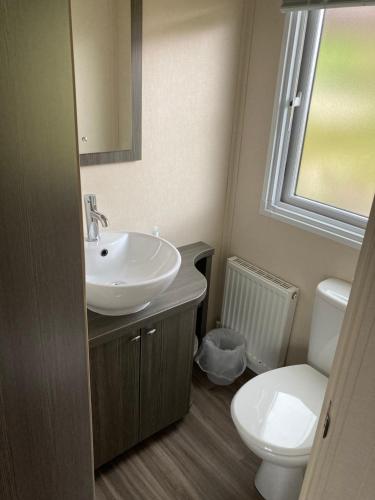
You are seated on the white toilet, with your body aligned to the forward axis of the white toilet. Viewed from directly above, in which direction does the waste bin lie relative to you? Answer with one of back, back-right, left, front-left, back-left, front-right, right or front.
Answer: right

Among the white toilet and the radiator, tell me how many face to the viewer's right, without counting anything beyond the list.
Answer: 0

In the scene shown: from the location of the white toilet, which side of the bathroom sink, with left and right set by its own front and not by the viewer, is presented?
front

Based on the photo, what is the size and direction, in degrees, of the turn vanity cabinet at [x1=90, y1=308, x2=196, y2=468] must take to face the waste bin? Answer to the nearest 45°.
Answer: approximately 90° to its left

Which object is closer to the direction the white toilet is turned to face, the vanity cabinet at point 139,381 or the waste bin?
the vanity cabinet

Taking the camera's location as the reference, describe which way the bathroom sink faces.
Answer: facing the viewer and to the right of the viewer

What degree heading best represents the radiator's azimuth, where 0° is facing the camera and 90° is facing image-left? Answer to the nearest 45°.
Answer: approximately 45°

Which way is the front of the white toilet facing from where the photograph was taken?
facing the viewer and to the left of the viewer
